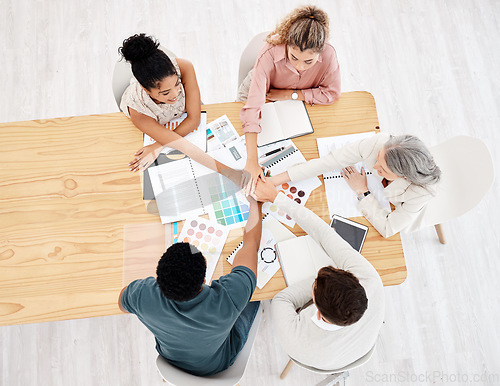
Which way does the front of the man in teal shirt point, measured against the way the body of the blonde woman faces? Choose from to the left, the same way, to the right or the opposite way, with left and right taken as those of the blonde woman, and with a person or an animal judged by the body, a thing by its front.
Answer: the opposite way

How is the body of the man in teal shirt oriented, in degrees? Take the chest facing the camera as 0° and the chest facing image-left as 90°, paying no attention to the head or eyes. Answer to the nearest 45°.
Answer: approximately 180°

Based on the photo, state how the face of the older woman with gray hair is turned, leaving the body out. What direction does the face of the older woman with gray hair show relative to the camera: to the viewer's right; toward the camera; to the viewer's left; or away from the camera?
to the viewer's left

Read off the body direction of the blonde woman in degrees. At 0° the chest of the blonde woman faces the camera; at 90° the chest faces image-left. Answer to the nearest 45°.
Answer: approximately 0°

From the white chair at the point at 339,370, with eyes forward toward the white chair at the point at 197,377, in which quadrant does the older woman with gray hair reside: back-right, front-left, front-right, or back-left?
back-right

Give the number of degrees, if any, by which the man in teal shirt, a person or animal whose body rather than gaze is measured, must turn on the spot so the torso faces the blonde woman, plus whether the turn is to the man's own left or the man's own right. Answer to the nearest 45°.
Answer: approximately 45° to the man's own right

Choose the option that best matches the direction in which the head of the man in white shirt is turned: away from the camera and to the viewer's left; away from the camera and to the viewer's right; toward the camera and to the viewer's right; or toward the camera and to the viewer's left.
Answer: away from the camera and to the viewer's left

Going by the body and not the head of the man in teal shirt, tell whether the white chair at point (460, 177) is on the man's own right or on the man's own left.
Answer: on the man's own right

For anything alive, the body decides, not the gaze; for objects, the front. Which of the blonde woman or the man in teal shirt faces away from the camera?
the man in teal shirt

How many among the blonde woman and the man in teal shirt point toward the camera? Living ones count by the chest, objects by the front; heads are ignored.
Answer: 1
